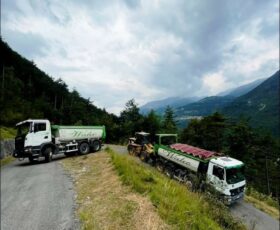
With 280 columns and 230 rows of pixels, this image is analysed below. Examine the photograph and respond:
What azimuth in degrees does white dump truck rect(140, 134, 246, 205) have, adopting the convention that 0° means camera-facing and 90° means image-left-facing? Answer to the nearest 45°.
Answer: approximately 315°

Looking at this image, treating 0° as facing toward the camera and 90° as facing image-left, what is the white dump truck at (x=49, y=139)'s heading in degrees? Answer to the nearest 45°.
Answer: approximately 45°

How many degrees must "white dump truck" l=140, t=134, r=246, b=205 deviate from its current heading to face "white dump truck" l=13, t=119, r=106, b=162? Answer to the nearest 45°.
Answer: approximately 135° to its right

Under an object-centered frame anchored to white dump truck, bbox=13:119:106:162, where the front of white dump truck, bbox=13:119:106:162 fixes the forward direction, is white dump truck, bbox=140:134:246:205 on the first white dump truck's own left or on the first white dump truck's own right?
on the first white dump truck's own left
